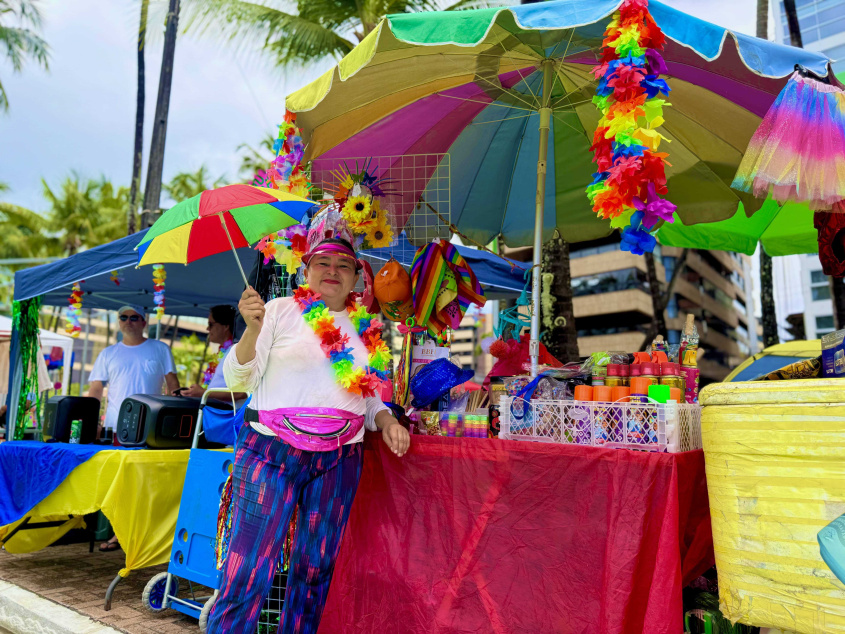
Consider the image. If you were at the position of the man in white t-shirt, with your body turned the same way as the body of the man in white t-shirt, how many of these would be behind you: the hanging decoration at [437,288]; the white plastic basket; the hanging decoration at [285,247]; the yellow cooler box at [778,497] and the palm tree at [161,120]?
1

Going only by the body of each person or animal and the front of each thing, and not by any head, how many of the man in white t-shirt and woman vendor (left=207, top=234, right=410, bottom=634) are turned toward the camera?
2

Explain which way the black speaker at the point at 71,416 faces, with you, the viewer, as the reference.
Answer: facing the viewer and to the right of the viewer

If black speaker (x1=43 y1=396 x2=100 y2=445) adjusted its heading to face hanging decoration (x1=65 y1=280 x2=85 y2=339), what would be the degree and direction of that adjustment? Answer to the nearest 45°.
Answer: approximately 135° to its left

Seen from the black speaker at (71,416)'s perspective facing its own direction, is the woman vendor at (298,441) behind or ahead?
ahead

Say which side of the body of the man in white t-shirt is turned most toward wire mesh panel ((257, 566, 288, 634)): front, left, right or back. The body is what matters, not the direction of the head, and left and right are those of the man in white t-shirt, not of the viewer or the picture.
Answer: front

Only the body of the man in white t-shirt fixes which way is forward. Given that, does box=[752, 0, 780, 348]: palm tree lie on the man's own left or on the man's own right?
on the man's own left

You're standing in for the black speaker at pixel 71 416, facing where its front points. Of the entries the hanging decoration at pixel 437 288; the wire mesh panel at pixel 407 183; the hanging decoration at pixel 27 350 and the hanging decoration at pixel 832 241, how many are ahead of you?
3

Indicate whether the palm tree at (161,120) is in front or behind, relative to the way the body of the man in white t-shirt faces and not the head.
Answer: behind

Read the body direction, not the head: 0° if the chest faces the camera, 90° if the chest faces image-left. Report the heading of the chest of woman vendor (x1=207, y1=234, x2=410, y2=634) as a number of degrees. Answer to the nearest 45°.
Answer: approximately 0°
